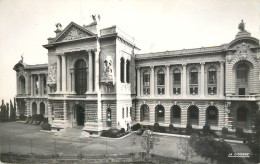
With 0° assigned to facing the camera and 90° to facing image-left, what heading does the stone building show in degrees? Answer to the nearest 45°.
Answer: approximately 45°

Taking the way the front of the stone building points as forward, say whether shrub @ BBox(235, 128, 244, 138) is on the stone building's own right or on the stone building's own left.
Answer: on the stone building's own left
